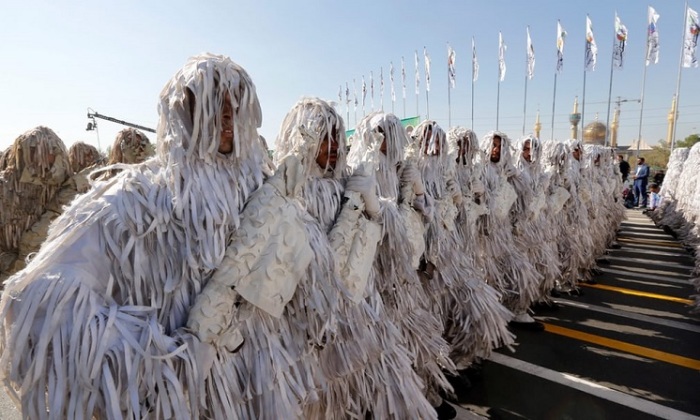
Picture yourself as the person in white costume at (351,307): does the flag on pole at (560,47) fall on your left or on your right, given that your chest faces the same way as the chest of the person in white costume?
on your left

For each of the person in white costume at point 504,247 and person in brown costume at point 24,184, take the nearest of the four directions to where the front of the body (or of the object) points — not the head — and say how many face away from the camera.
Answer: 0

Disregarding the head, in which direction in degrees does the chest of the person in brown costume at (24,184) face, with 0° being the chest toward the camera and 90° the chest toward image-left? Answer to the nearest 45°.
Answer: approximately 315°

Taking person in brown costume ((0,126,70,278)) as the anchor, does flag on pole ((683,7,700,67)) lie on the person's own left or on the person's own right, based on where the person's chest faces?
on the person's own left

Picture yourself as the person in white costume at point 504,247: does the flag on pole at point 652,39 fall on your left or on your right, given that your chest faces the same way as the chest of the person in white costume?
on your left

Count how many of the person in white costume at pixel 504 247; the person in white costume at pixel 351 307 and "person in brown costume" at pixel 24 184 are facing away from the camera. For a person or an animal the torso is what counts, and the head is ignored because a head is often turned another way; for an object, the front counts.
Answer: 0

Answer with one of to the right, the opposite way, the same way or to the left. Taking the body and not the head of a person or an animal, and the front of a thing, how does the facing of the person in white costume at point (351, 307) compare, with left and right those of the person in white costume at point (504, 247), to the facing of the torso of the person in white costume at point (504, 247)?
the same way

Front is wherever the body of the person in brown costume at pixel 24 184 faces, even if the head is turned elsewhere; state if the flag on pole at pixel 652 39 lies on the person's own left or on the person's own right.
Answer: on the person's own left

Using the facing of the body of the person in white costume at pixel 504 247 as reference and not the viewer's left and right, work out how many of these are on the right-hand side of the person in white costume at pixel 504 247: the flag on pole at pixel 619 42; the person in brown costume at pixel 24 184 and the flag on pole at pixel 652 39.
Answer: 1

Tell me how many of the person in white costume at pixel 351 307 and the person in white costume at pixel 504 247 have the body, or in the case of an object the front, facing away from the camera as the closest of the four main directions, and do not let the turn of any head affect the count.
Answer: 0
